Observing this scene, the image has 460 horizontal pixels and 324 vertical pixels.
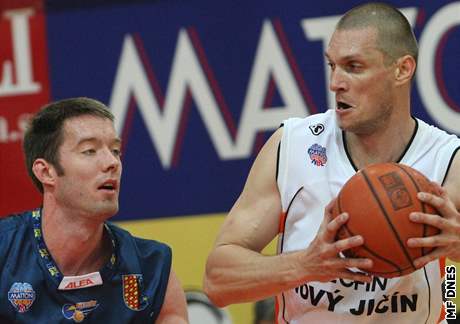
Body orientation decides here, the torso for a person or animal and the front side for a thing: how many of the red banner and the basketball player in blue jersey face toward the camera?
2

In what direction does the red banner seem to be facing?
toward the camera

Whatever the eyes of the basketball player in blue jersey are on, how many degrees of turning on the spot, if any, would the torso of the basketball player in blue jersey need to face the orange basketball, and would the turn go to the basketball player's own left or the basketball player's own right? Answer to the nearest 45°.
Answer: approximately 45° to the basketball player's own left

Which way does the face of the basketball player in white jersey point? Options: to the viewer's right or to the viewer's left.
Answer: to the viewer's left

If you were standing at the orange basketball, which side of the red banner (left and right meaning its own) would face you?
front

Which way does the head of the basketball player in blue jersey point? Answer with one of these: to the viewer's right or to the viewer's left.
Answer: to the viewer's right

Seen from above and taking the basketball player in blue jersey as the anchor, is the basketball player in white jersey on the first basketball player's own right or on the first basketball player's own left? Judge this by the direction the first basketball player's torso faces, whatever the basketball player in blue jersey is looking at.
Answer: on the first basketball player's own left

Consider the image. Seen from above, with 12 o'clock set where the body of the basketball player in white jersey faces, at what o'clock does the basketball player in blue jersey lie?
The basketball player in blue jersey is roughly at 3 o'clock from the basketball player in white jersey.

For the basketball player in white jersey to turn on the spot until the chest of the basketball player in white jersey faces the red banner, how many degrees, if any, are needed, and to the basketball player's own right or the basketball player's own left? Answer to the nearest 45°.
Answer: approximately 135° to the basketball player's own right

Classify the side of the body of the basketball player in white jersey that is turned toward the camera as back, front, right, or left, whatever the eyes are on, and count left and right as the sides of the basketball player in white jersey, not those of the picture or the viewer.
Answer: front

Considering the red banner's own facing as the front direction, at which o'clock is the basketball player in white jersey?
The basketball player in white jersey is roughly at 11 o'clock from the red banner.

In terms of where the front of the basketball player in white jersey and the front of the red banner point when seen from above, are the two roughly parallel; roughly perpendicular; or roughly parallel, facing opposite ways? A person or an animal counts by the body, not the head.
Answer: roughly parallel

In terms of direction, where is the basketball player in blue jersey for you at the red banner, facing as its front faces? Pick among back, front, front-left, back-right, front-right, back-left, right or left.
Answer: front

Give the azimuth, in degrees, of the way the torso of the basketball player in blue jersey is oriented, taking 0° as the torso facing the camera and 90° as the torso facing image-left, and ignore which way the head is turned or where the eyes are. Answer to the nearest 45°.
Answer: approximately 0°
